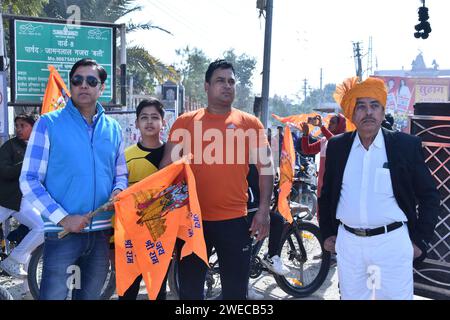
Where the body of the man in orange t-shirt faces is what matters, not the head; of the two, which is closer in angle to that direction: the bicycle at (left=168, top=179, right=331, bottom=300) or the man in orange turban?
the man in orange turban

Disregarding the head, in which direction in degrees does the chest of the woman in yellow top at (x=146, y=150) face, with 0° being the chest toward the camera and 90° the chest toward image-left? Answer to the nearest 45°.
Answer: approximately 0°

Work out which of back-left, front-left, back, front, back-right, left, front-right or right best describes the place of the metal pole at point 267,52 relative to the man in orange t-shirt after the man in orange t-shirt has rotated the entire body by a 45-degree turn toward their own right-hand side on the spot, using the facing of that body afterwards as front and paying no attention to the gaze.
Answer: back-right

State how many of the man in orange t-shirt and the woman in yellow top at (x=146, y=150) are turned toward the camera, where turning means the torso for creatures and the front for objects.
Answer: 2

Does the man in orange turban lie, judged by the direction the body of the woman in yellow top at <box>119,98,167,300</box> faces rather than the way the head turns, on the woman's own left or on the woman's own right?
on the woman's own left

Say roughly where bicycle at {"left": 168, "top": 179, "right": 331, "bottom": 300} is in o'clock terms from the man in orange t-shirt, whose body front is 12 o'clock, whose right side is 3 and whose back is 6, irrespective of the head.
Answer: The bicycle is roughly at 7 o'clock from the man in orange t-shirt.

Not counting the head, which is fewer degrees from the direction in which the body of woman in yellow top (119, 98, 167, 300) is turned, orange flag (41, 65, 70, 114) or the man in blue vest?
the man in blue vest

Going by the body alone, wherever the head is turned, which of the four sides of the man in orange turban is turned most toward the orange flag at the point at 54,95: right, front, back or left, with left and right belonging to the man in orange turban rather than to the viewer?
right

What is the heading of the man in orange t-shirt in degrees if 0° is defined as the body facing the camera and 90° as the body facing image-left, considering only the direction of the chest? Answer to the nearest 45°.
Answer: approximately 0°
